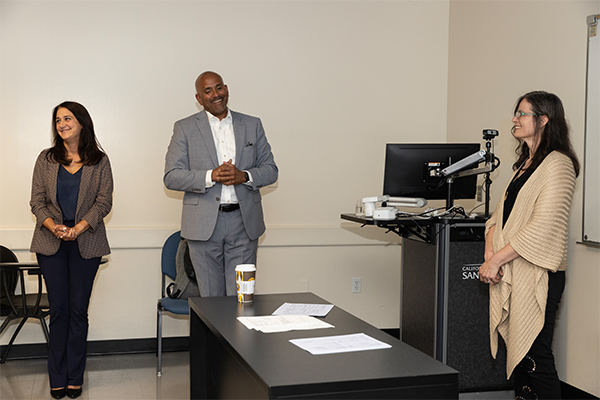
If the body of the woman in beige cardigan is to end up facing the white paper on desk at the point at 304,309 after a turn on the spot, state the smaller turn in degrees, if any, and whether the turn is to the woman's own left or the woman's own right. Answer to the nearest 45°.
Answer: approximately 45° to the woman's own left

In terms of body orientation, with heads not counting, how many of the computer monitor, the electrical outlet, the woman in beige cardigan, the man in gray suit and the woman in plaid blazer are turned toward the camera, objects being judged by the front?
3

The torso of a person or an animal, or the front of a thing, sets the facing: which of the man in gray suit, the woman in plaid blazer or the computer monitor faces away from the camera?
the computer monitor

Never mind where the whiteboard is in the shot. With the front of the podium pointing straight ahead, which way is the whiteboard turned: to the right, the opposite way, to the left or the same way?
to the right

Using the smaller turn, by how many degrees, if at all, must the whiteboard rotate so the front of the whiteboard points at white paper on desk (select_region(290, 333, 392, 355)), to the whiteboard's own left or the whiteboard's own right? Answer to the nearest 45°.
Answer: approximately 45° to the whiteboard's own left

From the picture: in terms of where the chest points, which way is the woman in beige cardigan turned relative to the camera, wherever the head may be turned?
to the viewer's left

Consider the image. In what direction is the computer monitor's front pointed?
away from the camera

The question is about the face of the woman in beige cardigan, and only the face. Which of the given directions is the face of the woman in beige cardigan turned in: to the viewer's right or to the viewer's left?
to the viewer's left

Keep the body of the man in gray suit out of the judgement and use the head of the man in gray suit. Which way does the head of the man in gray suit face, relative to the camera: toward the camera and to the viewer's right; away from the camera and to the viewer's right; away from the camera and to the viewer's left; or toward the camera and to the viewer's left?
toward the camera and to the viewer's right

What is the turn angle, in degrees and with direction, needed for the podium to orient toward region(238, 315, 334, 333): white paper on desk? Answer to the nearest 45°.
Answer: approximately 90° to its right
